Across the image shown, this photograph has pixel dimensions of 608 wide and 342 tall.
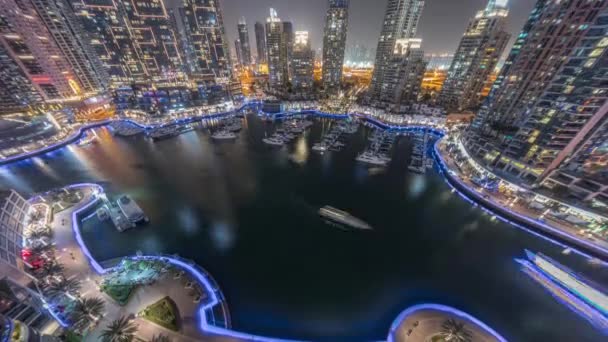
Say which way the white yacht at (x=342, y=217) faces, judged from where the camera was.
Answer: facing the viewer and to the right of the viewer

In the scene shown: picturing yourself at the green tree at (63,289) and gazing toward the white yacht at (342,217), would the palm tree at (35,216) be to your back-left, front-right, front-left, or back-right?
back-left

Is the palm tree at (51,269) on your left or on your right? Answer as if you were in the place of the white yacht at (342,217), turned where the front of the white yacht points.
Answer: on your right

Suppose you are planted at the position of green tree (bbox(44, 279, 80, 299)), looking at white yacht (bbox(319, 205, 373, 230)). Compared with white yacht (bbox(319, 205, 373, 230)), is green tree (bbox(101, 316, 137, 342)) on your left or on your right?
right

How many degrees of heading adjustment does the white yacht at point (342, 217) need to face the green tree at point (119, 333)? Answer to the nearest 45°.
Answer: approximately 90° to its right

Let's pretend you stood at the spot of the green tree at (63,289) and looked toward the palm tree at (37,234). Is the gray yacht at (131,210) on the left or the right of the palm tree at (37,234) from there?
right

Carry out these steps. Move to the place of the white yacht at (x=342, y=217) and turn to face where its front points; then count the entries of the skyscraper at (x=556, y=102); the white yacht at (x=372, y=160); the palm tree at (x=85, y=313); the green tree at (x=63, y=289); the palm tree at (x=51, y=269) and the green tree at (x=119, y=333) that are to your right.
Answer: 4
